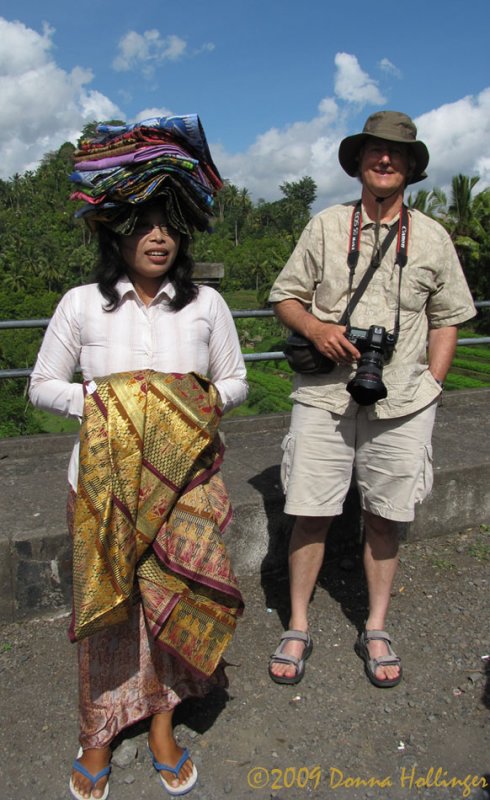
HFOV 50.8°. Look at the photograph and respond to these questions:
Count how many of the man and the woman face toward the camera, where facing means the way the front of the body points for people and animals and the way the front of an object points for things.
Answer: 2

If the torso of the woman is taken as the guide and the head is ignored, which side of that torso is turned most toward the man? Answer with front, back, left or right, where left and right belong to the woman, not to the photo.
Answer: left

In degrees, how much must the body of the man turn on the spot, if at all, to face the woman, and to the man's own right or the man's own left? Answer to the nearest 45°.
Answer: approximately 45° to the man's own right

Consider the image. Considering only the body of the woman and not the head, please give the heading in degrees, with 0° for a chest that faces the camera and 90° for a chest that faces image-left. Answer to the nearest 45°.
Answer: approximately 0°

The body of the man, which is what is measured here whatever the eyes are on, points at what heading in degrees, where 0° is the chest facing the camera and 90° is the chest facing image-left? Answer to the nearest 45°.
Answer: approximately 0°
